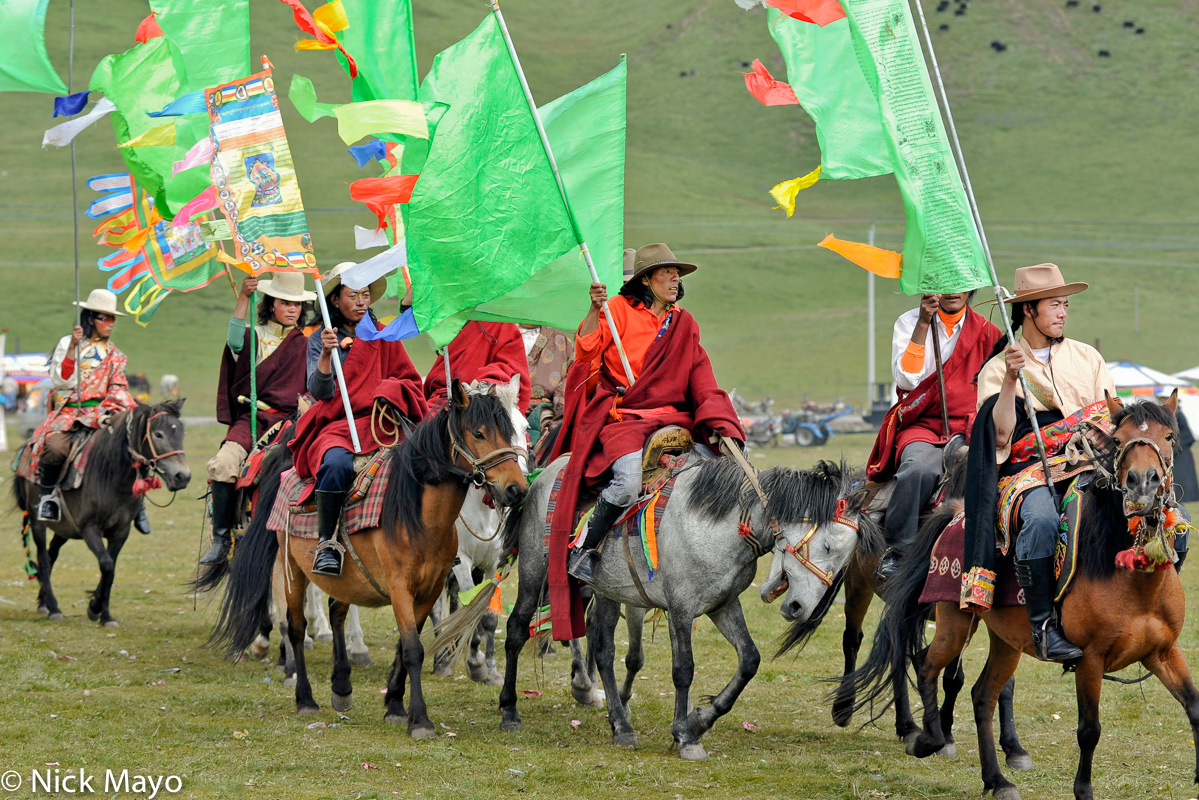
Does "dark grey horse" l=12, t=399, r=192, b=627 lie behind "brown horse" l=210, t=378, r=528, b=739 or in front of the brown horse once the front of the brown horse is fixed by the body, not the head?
behind
